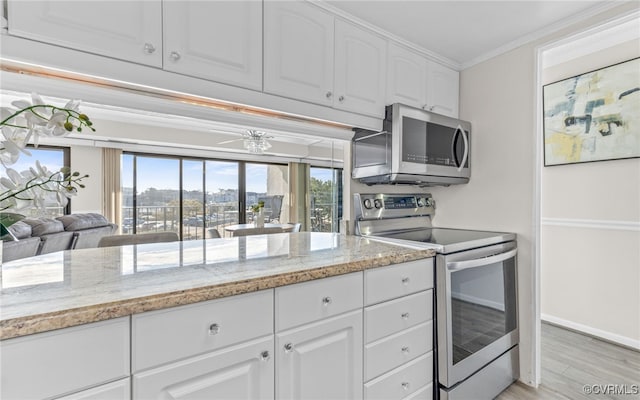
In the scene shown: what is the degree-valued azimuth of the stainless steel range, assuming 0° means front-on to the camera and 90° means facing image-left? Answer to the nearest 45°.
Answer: approximately 315°

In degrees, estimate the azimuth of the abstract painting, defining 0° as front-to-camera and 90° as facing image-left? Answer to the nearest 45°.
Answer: approximately 45°

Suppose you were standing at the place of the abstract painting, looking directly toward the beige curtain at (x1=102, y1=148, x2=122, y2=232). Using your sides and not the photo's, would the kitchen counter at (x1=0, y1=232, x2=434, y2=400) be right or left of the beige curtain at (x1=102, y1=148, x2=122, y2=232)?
left

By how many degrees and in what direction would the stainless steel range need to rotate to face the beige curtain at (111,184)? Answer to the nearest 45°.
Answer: approximately 135° to its right

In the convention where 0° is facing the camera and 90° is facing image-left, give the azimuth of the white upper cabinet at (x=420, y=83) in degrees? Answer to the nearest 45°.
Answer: approximately 315°

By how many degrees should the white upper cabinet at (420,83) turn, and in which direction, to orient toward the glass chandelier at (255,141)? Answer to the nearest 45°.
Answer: approximately 180°
